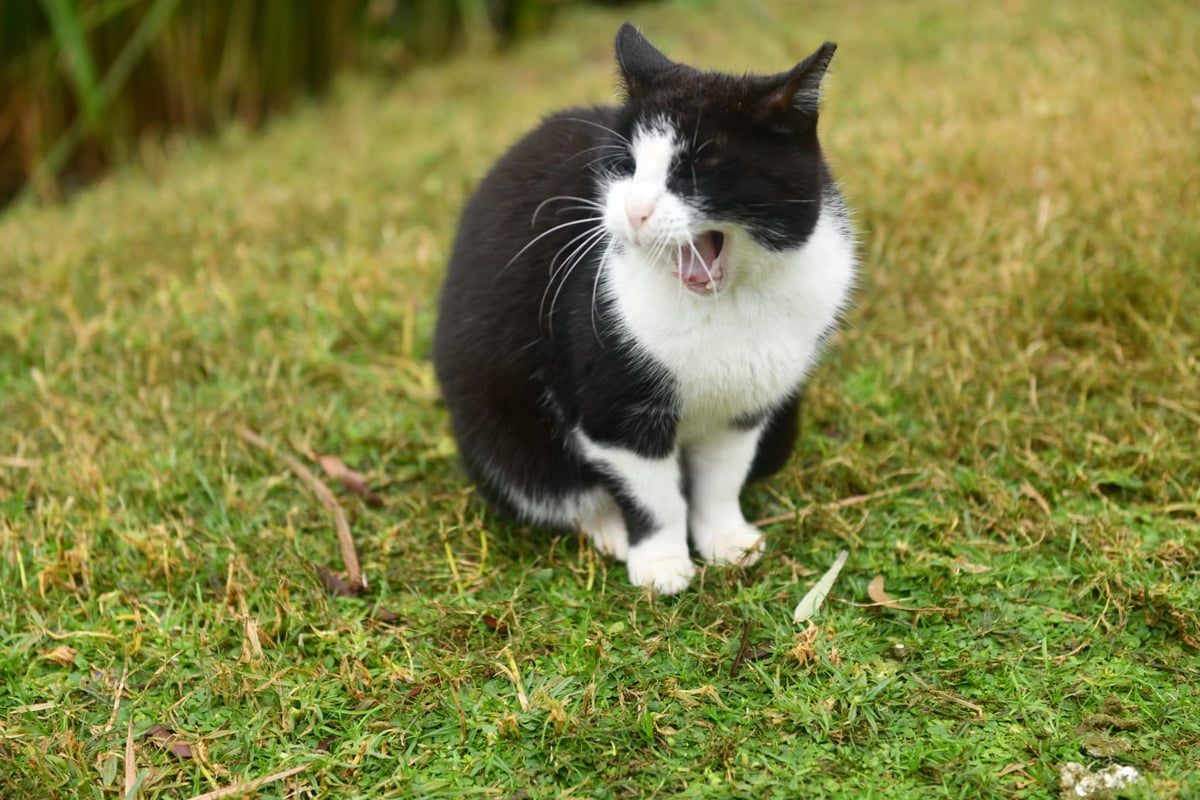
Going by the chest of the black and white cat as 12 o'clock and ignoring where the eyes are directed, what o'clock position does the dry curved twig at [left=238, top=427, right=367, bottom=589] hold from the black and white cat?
The dry curved twig is roughly at 5 o'clock from the black and white cat.

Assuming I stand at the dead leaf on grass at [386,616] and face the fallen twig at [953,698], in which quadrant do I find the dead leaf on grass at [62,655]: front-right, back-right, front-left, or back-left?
back-right

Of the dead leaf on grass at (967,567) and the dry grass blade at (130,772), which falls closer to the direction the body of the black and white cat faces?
the dead leaf on grass

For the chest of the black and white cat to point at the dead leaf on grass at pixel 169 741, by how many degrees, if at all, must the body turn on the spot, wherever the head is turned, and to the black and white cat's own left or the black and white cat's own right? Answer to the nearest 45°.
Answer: approximately 90° to the black and white cat's own right

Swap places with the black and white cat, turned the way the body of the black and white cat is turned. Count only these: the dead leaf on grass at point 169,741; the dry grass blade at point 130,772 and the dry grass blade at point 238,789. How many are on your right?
3

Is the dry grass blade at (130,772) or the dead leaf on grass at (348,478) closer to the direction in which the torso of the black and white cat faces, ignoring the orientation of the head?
the dry grass blade

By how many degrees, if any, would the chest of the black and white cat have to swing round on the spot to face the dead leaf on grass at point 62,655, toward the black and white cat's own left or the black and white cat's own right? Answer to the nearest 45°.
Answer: approximately 90° to the black and white cat's own right

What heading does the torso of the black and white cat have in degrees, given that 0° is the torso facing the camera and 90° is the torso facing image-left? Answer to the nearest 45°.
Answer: approximately 315°
